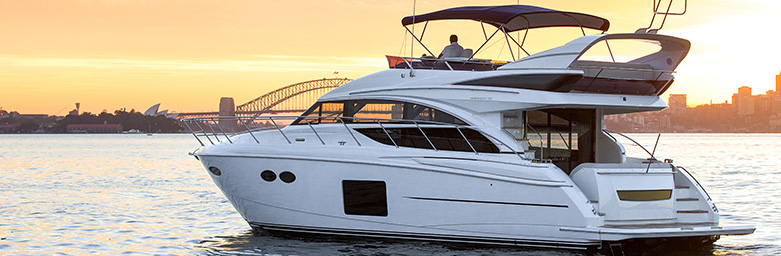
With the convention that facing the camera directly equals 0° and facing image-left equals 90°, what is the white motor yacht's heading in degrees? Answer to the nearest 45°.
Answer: approximately 135°
